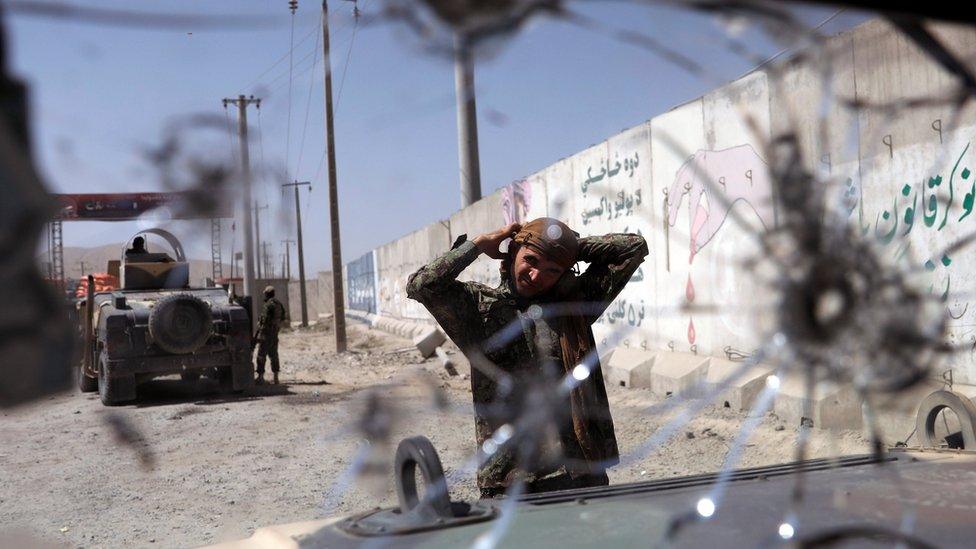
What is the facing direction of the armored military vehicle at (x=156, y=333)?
away from the camera

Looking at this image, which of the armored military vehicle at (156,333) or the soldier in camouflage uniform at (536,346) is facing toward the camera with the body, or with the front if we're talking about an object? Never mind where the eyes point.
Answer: the soldier in camouflage uniform

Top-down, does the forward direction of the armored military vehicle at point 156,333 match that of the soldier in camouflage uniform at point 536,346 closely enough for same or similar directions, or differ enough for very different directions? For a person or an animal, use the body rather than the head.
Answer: very different directions

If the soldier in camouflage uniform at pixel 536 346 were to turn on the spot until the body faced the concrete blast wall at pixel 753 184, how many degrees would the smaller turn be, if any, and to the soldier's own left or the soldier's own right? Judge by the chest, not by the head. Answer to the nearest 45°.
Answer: approximately 135° to the soldier's own left

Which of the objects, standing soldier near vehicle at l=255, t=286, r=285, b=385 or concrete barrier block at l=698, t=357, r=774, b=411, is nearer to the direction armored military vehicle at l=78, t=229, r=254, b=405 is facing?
the standing soldier near vehicle

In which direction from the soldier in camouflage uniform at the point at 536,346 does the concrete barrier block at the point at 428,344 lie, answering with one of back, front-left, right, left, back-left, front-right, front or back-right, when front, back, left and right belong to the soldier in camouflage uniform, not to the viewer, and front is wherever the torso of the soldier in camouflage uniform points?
back

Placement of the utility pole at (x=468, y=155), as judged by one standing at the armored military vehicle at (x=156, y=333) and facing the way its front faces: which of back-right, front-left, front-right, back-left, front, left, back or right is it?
front-right

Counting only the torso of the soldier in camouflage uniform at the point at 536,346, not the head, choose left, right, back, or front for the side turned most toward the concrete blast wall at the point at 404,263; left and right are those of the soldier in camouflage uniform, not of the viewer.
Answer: back

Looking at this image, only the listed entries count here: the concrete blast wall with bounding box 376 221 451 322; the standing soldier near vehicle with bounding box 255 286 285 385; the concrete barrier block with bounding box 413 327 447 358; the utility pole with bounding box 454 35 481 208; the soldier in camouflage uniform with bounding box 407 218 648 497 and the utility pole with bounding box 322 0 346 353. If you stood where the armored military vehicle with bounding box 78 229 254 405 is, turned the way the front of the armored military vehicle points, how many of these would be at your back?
1

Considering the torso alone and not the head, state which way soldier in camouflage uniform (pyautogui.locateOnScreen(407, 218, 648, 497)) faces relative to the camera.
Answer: toward the camera

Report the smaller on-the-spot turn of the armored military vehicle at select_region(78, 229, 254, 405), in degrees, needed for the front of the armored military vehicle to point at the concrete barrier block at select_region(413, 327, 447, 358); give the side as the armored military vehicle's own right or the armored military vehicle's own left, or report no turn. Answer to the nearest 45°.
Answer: approximately 45° to the armored military vehicle's own right

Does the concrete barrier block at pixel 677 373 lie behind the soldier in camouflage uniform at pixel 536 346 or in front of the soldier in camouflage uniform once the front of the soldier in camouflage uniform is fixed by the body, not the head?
behind

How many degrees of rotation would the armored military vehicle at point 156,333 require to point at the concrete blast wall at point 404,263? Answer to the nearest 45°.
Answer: approximately 45° to its right

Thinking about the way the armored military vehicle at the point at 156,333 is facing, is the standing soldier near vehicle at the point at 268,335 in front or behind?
in front

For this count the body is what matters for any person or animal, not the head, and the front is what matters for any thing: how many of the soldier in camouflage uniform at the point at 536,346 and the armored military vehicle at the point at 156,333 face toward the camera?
1
